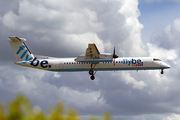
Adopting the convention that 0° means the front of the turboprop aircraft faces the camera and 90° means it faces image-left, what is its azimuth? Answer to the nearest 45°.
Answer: approximately 270°
